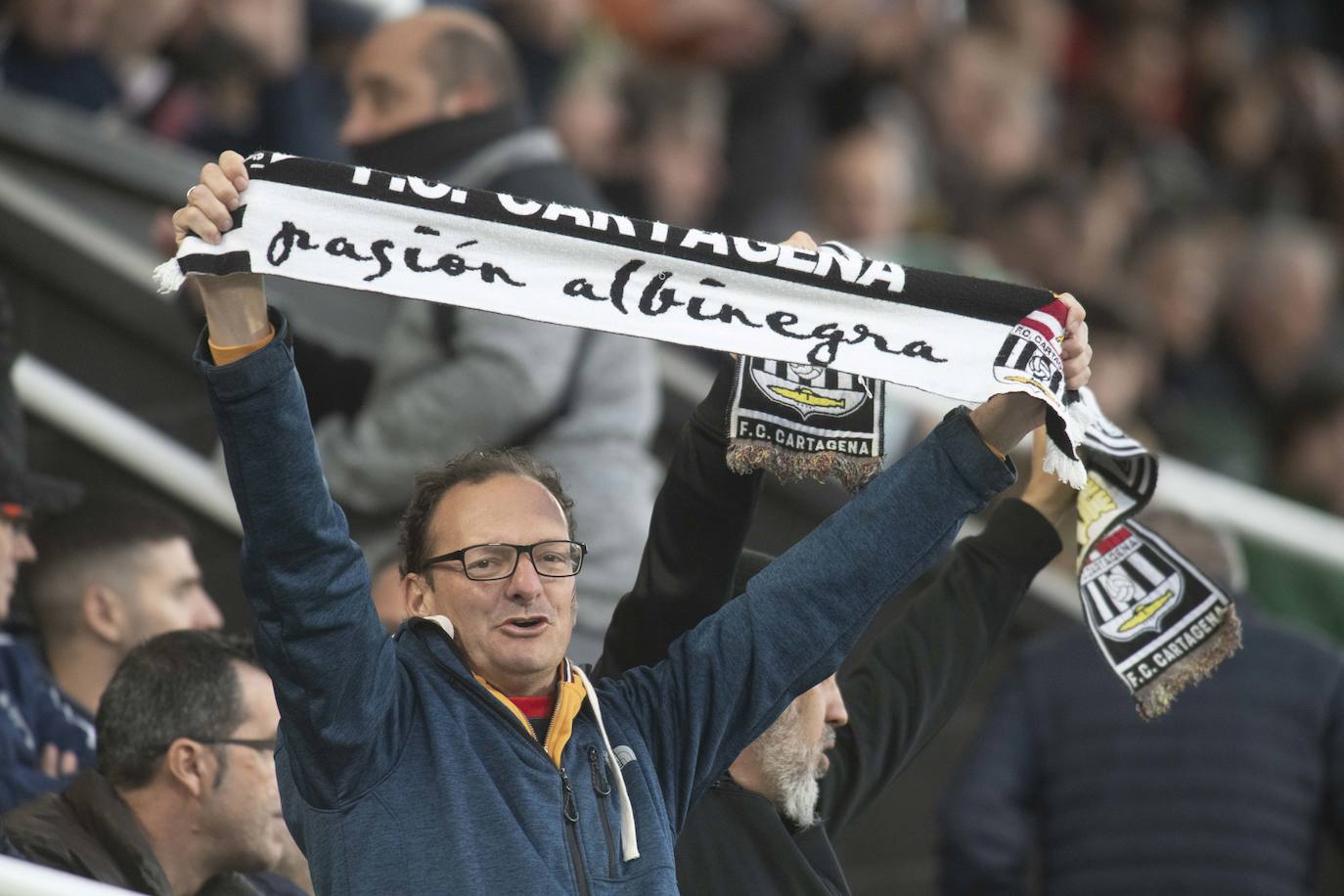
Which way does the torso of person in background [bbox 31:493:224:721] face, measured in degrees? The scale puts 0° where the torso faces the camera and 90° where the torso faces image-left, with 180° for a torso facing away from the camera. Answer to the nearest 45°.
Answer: approximately 270°

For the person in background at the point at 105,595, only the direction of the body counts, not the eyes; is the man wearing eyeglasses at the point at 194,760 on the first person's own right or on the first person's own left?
on the first person's own right

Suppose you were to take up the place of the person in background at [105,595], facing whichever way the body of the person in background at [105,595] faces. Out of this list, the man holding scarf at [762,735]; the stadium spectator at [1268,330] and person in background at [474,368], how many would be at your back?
0

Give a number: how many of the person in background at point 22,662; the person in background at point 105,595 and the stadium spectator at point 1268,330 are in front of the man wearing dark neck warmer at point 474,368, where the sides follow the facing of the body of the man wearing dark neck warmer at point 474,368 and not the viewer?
2

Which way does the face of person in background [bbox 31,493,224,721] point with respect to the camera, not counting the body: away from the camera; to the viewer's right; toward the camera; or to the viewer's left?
to the viewer's right

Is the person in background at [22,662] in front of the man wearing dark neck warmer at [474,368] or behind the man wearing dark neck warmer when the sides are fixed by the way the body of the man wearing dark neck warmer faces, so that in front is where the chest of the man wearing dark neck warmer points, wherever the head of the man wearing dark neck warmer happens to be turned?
in front
